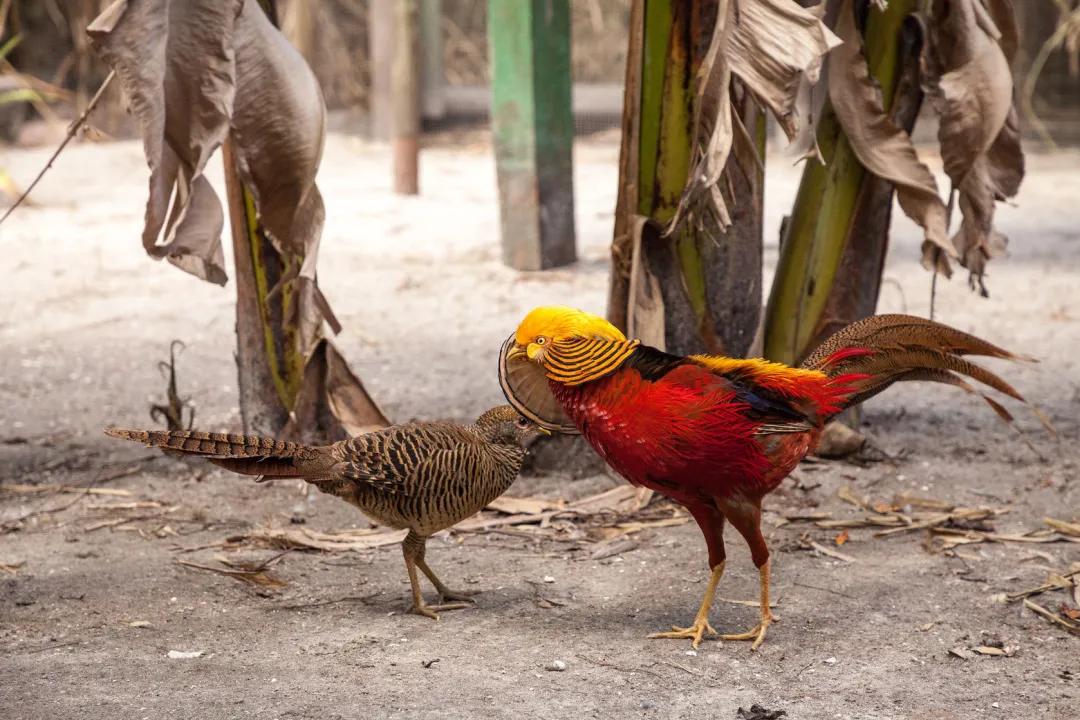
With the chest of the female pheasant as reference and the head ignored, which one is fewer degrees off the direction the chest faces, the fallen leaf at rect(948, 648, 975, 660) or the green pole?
the fallen leaf

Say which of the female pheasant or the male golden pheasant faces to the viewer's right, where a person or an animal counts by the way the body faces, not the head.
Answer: the female pheasant

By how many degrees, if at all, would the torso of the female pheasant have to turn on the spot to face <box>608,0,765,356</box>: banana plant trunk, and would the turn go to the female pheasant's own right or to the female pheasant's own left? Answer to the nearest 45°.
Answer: approximately 45° to the female pheasant's own left

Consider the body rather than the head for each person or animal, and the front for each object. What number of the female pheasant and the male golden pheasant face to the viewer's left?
1

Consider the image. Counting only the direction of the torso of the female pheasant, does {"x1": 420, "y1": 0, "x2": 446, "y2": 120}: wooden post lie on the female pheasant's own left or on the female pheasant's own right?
on the female pheasant's own left

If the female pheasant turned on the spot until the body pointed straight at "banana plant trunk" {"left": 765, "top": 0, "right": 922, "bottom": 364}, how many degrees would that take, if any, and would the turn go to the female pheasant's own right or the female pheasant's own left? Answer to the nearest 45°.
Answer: approximately 45° to the female pheasant's own left

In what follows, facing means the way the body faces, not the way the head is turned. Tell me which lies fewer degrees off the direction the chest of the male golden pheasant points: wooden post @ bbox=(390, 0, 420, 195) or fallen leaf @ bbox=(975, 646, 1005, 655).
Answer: the wooden post

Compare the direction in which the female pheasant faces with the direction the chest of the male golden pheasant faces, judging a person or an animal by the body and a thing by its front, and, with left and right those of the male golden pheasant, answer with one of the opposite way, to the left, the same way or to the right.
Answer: the opposite way

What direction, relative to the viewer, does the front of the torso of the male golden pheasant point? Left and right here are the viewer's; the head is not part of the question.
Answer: facing to the left of the viewer

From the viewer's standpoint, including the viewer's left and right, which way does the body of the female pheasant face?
facing to the right of the viewer

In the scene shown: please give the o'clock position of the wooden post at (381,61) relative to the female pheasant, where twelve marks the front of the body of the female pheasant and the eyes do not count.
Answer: The wooden post is roughly at 9 o'clock from the female pheasant.

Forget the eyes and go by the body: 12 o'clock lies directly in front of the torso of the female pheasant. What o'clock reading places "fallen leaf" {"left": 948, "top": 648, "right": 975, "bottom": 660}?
The fallen leaf is roughly at 1 o'clock from the female pheasant.
